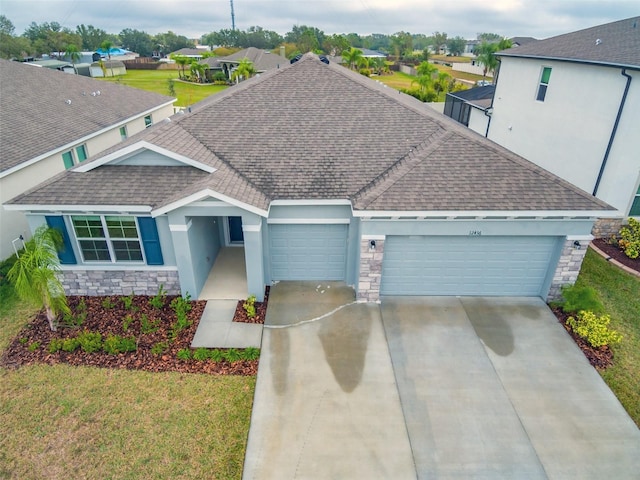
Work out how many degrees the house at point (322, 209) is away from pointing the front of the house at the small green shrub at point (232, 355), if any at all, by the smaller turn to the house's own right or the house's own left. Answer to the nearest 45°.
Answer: approximately 45° to the house's own right

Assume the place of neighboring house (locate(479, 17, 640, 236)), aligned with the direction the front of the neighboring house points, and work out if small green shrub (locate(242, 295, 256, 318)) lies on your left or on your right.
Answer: on your right

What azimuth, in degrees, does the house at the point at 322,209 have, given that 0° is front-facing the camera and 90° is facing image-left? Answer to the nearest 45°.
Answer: approximately 0°

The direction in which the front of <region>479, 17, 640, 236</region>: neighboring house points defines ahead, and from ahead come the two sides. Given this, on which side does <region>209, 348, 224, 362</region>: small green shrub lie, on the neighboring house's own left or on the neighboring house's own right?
on the neighboring house's own right

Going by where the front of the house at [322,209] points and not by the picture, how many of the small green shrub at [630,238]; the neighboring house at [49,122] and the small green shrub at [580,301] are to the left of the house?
2

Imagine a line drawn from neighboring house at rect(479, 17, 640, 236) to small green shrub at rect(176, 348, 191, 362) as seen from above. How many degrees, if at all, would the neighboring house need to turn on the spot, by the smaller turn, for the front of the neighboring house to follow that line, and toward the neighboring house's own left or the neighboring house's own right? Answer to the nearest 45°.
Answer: approximately 90° to the neighboring house's own right

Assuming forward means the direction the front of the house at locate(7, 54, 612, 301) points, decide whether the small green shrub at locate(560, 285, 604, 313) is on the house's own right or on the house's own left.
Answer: on the house's own left

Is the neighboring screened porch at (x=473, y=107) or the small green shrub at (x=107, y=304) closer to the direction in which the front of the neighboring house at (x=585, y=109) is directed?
the small green shrub

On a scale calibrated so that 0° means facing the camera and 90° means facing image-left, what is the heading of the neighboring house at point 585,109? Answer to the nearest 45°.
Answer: approximately 315°

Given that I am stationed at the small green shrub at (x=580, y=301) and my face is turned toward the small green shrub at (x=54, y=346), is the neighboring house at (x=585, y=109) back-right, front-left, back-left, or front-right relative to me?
back-right
